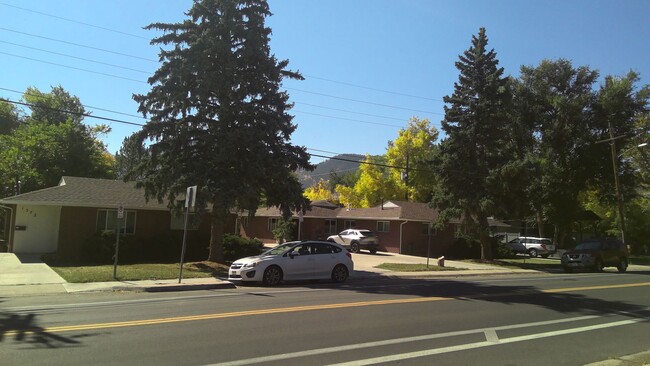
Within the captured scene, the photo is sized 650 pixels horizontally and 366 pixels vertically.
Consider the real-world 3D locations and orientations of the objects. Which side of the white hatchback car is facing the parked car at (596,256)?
back

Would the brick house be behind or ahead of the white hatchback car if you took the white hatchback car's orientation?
behind

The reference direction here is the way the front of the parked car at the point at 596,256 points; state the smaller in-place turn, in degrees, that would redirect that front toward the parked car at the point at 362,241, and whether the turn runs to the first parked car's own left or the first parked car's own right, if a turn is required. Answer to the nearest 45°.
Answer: approximately 45° to the first parked car's own right

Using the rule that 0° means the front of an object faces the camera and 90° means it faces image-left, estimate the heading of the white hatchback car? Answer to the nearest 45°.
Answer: approximately 45°

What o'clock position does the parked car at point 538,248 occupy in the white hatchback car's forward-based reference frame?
The parked car is roughly at 6 o'clock from the white hatchback car.

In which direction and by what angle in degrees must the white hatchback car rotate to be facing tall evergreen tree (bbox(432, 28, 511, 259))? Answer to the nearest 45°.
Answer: approximately 180°

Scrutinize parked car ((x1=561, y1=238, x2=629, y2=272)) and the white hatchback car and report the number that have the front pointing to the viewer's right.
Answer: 0

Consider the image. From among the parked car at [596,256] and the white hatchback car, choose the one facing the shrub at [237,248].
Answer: the parked car

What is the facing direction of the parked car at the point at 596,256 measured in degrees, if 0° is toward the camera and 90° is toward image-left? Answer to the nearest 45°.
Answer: approximately 45°

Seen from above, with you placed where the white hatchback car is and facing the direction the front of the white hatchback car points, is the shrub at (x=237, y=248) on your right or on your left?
on your right

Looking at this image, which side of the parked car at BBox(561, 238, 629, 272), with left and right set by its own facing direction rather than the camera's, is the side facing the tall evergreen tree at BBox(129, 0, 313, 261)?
front
